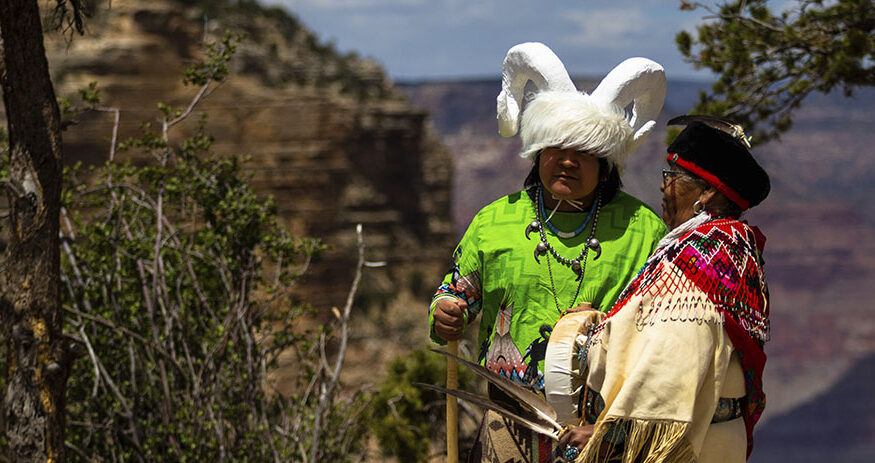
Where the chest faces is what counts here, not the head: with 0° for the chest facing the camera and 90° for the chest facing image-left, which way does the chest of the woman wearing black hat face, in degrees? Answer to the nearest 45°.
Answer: approximately 90°

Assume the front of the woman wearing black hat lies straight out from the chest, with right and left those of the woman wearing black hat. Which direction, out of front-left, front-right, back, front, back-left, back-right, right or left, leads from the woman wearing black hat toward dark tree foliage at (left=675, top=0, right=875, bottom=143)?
right

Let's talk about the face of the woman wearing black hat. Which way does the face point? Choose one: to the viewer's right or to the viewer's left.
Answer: to the viewer's left

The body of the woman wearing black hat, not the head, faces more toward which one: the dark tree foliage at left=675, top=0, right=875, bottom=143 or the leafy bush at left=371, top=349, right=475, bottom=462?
the leafy bush

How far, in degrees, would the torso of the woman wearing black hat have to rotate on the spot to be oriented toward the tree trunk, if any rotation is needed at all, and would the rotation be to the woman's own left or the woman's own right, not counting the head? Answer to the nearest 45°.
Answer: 0° — they already face it

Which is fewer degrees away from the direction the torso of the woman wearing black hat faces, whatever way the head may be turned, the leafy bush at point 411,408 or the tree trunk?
the tree trunk
